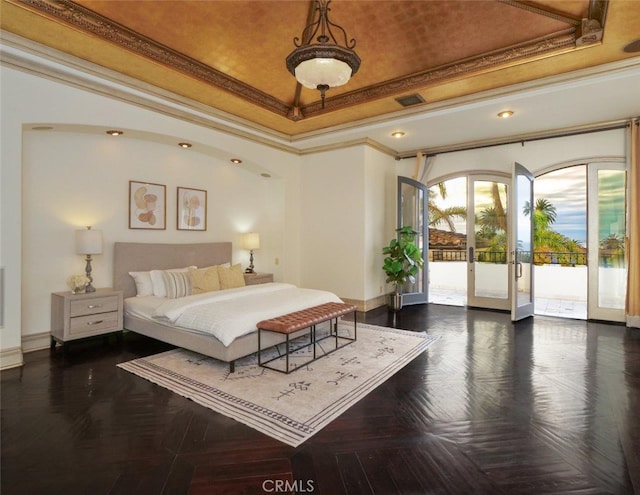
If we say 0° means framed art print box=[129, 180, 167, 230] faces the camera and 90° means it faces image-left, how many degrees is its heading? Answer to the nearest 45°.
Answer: approximately 315°

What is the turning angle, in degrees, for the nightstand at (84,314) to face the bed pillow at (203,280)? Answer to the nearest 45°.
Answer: approximately 45° to its left

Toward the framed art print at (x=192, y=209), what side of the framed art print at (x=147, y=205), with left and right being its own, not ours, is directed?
left

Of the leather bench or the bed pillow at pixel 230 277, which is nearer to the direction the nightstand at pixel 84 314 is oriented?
the leather bench

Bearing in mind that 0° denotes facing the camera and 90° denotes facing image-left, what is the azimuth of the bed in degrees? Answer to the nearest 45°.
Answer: approximately 315°
